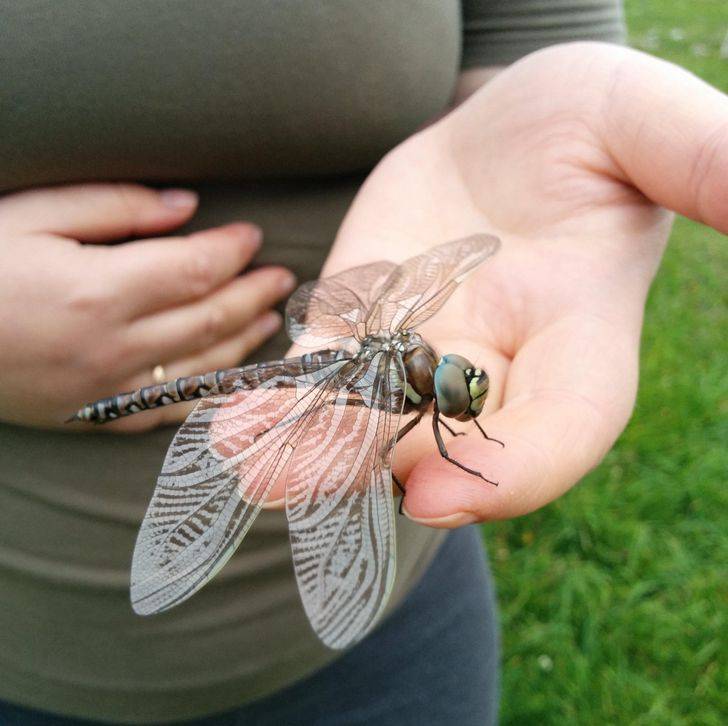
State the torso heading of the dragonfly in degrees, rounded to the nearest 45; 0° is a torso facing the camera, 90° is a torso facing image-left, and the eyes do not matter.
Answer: approximately 270°
